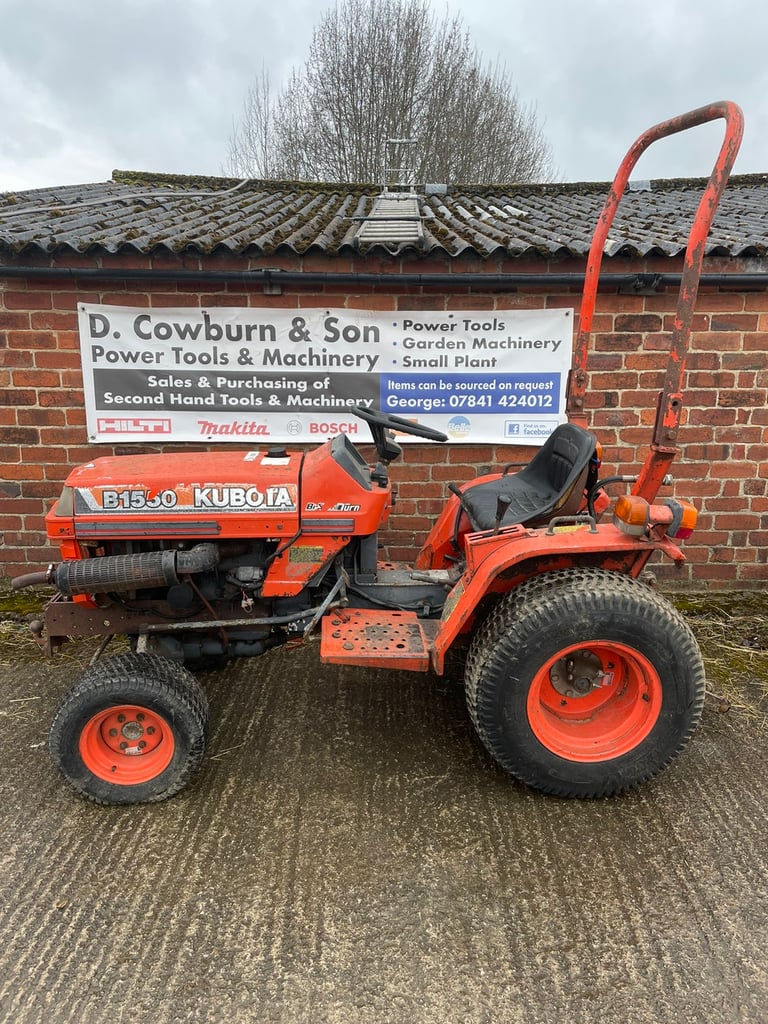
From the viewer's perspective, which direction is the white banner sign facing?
toward the camera

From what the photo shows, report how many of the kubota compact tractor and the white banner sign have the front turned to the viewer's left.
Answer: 1

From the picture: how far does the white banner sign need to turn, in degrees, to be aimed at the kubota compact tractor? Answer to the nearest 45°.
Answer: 0° — it already faces it

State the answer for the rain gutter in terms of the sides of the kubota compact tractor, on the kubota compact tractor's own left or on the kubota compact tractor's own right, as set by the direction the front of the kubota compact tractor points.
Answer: on the kubota compact tractor's own right

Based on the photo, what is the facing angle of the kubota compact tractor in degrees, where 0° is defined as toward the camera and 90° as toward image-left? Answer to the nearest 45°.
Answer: approximately 90°

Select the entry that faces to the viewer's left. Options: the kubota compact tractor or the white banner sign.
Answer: the kubota compact tractor

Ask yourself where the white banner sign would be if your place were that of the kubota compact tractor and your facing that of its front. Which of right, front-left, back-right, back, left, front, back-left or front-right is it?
right
